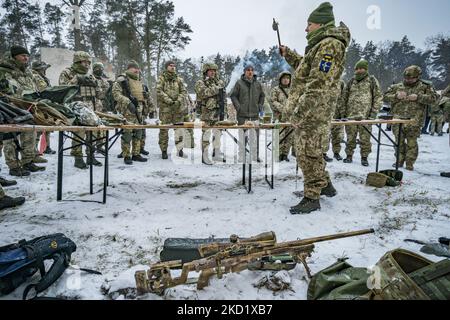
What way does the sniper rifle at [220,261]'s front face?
to the viewer's right

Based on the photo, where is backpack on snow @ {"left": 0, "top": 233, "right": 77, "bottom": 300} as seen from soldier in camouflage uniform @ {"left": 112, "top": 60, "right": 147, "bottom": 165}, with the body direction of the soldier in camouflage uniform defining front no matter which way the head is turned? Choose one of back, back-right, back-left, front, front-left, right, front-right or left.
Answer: front-right

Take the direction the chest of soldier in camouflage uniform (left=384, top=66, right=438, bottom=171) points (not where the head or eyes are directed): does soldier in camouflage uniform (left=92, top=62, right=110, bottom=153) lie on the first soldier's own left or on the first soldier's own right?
on the first soldier's own right

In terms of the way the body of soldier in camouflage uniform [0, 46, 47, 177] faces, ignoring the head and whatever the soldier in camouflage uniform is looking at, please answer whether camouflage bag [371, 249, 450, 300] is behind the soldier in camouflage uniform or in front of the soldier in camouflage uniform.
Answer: in front

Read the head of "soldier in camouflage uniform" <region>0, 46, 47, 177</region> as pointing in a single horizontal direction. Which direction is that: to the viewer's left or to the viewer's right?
to the viewer's right

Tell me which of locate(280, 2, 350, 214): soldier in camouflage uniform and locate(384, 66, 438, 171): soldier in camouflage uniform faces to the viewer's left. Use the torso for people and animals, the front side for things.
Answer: locate(280, 2, 350, 214): soldier in camouflage uniform

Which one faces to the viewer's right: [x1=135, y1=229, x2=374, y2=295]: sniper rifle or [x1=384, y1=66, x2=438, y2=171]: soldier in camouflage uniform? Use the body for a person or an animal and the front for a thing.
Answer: the sniper rifle

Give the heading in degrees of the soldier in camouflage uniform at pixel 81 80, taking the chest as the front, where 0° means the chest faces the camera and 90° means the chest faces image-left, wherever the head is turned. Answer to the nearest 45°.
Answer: approximately 315°

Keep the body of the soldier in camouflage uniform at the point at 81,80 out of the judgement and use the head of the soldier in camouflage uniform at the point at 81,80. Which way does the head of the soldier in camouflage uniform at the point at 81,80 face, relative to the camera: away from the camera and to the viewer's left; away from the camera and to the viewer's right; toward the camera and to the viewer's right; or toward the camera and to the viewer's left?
toward the camera and to the viewer's right
